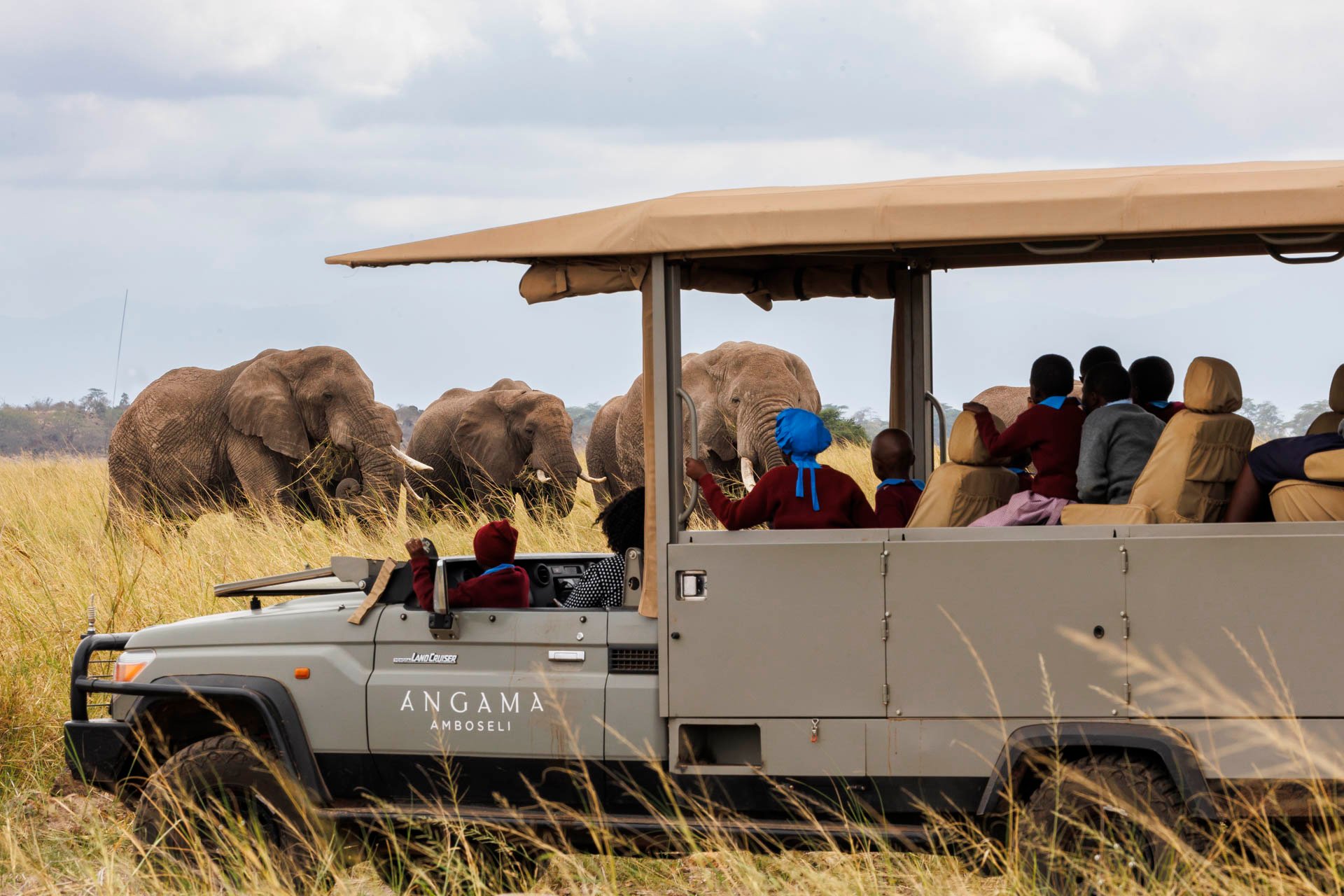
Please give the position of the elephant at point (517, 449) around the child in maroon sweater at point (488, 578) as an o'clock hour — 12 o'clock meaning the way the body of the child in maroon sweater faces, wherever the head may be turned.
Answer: The elephant is roughly at 12 o'clock from the child in maroon sweater.

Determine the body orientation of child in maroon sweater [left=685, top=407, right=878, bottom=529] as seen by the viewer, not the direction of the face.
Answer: away from the camera

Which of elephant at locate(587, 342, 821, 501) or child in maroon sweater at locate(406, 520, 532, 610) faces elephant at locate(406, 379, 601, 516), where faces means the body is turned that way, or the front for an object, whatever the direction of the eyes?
the child in maroon sweater

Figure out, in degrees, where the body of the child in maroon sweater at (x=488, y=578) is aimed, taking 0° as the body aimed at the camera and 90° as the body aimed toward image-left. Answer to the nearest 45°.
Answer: approximately 180°

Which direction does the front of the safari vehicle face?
to the viewer's left

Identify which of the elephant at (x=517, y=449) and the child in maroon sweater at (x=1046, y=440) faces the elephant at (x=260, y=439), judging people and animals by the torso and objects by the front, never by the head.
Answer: the child in maroon sweater

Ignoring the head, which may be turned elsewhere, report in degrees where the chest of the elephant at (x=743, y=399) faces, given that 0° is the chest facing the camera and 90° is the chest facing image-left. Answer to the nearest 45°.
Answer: approximately 315°

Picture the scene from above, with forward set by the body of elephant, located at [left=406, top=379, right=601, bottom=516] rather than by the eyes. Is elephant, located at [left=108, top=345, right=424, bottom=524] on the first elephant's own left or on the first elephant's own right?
on the first elephant's own right

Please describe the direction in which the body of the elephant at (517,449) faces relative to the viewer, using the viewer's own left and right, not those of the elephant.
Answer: facing the viewer and to the right of the viewer

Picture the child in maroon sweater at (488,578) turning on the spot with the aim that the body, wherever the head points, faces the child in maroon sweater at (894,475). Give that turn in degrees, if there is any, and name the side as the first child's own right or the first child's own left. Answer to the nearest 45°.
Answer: approximately 90° to the first child's own right

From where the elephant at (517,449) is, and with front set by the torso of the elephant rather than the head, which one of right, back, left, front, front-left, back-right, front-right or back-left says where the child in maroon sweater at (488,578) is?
front-right

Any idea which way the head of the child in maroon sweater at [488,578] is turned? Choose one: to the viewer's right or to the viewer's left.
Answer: to the viewer's left

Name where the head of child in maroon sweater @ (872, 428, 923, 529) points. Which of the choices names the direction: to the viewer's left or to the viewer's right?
to the viewer's left

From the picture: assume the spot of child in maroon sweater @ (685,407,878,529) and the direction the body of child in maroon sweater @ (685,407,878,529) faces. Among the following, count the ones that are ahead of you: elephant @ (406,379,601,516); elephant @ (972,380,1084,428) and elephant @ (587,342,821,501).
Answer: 3
